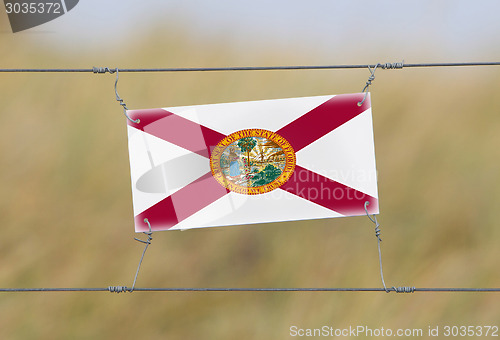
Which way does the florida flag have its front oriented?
toward the camera
